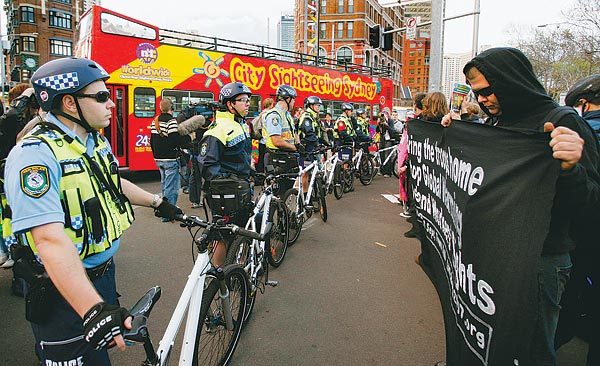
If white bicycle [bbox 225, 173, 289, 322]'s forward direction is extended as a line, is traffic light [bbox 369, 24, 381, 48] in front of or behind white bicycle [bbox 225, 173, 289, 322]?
in front

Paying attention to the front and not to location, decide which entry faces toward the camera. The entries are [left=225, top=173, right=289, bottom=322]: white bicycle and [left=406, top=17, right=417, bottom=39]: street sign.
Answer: the street sign

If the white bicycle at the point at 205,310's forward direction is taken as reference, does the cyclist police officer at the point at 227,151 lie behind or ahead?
ahead

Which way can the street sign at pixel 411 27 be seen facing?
toward the camera

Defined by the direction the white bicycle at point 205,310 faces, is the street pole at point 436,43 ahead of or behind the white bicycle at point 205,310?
ahead

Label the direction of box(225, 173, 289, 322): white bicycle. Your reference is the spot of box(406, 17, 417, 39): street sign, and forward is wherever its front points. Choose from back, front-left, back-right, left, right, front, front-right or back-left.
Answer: front

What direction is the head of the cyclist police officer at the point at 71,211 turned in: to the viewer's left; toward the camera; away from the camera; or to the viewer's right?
to the viewer's right

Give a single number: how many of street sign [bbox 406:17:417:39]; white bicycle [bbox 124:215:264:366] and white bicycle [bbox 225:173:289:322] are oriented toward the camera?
1

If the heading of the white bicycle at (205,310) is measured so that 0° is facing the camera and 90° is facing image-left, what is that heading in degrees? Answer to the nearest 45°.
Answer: approximately 225°

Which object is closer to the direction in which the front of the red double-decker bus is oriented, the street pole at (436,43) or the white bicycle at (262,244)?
the white bicycle

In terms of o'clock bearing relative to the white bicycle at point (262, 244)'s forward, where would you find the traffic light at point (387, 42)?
The traffic light is roughly at 11 o'clock from the white bicycle.

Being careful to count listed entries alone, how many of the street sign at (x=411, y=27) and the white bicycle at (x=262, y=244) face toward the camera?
1

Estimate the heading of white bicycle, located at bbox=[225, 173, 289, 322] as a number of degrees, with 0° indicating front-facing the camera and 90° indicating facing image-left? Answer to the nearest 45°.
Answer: approximately 225°
